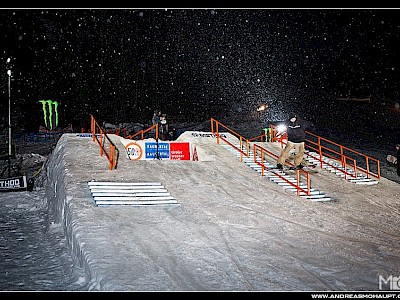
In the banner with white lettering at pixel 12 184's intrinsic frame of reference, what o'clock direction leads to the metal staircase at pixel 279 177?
The metal staircase is roughly at 10 o'clock from the banner with white lettering.

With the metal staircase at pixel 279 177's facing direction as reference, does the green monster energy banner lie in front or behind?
behind

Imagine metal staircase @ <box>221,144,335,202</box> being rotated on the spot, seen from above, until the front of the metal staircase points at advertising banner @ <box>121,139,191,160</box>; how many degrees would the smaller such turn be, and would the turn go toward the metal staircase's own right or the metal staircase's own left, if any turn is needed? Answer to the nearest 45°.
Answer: approximately 135° to the metal staircase's own right

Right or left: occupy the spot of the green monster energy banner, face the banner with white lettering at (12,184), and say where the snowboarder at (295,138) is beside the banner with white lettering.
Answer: left

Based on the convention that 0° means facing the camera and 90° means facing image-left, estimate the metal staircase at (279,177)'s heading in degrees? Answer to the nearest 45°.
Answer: approximately 315°

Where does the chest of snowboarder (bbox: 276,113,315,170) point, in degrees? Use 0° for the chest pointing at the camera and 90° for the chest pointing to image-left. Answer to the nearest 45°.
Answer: approximately 0°

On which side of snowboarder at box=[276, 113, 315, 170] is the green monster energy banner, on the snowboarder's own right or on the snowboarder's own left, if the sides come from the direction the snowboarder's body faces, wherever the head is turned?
on the snowboarder's own right

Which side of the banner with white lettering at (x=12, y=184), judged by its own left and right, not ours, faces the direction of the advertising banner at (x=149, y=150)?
left

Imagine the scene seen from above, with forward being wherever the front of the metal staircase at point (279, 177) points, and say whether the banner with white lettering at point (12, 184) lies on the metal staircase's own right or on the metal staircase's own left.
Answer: on the metal staircase's own right

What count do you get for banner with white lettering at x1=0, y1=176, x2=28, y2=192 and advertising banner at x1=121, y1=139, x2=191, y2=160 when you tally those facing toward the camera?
2
